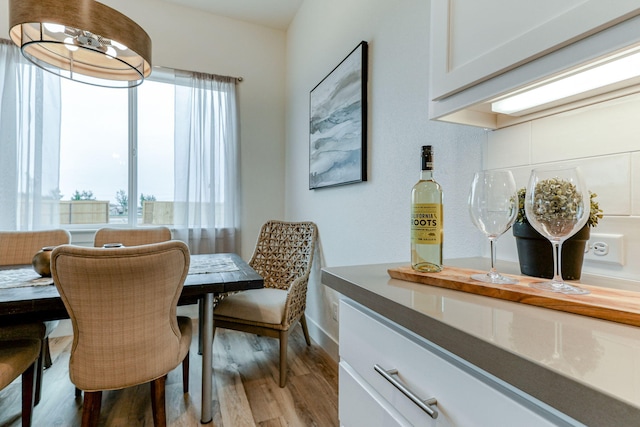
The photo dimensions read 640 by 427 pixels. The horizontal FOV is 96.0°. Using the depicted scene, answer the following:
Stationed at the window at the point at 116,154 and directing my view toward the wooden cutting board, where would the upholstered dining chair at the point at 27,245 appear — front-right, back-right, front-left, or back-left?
front-right

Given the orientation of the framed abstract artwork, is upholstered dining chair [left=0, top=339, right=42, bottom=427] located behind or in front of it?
in front

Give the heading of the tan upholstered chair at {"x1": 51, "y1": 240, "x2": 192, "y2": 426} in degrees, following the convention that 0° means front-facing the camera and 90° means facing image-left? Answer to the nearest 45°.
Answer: approximately 225°

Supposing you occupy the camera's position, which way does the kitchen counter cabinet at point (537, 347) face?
facing the viewer and to the left of the viewer

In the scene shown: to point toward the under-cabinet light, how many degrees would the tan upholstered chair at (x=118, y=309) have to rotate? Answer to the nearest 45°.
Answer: approximately 90° to its right

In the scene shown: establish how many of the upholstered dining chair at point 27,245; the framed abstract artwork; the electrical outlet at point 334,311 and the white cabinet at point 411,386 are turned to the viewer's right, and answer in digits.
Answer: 0

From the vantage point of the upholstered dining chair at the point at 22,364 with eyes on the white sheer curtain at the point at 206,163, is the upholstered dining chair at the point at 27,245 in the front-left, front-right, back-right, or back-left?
front-left

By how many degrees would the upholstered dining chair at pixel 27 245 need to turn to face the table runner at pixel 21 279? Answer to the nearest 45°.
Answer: approximately 45° to its left

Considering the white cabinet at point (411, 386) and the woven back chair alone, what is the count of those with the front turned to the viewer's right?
0

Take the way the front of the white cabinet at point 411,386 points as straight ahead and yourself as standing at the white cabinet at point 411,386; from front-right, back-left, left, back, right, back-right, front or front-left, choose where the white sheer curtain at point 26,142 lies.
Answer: front-right

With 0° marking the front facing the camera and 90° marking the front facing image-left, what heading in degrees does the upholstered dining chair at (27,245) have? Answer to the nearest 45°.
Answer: approximately 45°

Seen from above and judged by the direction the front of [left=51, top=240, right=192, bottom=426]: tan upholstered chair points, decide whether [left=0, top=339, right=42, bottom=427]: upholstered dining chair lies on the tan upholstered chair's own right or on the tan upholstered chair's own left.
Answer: on the tan upholstered chair's own left

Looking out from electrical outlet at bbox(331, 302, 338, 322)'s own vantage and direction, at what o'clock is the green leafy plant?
The green leafy plant is roughly at 10 o'clock from the electrical outlet.
